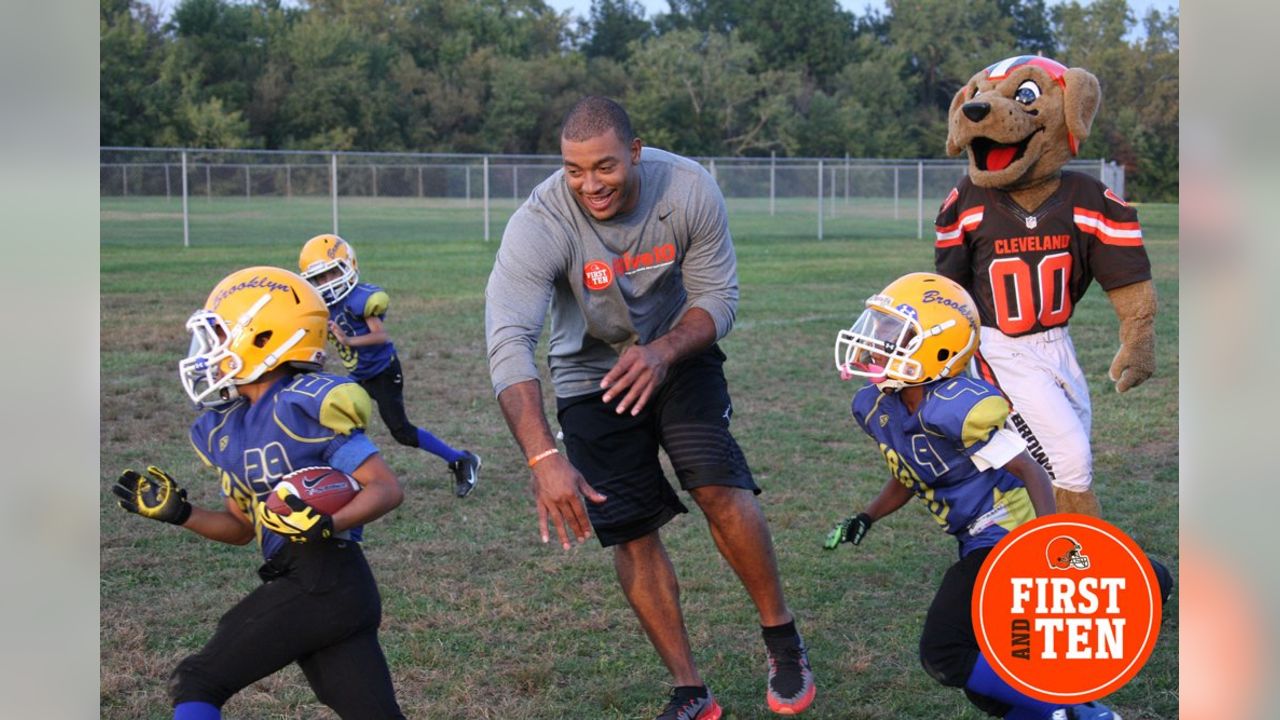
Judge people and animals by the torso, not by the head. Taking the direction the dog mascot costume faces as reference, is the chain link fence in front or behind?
behind

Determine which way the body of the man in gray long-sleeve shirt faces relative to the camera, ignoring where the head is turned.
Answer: toward the camera

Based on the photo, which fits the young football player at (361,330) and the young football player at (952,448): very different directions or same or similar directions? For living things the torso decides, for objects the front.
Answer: same or similar directions

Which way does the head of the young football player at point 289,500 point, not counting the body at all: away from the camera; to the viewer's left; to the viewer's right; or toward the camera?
to the viewer's left

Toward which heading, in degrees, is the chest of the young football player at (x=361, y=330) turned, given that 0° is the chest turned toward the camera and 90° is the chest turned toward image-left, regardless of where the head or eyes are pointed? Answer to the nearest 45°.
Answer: approximately 45°

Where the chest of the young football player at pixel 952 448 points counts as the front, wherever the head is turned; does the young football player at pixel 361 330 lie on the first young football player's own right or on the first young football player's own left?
on the first young football player's own right

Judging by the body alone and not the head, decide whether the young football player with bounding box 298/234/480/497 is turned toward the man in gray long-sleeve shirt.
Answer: no

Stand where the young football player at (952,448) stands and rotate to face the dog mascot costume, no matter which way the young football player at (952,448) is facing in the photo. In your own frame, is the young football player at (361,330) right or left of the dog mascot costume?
left

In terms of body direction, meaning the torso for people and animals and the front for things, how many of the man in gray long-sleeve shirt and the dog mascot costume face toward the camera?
2

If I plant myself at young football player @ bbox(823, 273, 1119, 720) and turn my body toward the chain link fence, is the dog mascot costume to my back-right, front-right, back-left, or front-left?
front-right

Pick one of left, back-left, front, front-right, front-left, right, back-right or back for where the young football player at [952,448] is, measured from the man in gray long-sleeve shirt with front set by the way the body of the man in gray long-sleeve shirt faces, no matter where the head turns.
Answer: front-left

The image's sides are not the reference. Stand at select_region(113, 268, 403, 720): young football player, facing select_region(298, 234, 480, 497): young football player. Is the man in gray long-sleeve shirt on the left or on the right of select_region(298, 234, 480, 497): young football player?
right

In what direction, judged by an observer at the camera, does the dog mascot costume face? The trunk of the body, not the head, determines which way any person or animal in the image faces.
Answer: facing the viewer

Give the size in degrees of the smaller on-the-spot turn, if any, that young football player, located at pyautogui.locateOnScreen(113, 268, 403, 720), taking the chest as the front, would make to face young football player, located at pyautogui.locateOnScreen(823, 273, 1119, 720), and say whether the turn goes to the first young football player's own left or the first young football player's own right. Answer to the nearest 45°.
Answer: approximately 135° to the first young football player's own left

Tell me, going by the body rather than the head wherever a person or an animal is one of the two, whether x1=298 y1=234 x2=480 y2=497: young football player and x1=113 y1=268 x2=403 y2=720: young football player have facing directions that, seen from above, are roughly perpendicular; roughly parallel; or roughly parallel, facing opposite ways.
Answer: roughly parallel

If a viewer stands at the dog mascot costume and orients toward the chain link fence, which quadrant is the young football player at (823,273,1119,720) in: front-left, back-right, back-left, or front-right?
back-left

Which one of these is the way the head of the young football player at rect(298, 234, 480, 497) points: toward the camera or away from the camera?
toward the camera

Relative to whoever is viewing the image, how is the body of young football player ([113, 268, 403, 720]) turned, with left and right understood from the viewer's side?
facing the viewer and to the left of the viewer
